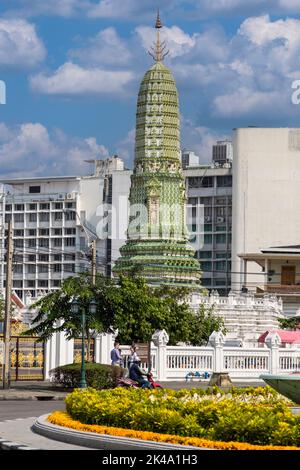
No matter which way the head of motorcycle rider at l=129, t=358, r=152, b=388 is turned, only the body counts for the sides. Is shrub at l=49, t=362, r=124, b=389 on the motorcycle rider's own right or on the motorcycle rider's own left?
on the motorcycle rider's own left

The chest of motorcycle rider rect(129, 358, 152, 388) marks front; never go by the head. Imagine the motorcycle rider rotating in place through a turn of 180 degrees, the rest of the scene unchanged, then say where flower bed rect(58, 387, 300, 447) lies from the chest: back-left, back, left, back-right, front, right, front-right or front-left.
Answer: left

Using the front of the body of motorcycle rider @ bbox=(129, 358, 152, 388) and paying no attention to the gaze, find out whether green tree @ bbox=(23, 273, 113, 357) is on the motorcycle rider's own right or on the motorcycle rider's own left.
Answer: on the motorcycle rider's own left

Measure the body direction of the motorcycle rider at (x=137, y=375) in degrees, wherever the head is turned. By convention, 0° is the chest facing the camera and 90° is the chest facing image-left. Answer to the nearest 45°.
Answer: approximately 270°

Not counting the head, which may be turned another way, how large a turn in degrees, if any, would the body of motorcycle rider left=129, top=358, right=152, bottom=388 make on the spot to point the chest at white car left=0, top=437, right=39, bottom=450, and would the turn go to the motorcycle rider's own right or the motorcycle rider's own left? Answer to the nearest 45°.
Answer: approximately 90° to the motorcycle rider's own right

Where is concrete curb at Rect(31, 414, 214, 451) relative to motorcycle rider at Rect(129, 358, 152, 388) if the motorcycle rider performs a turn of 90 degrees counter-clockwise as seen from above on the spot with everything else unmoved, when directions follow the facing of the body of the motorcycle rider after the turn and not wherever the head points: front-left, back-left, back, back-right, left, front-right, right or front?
back
